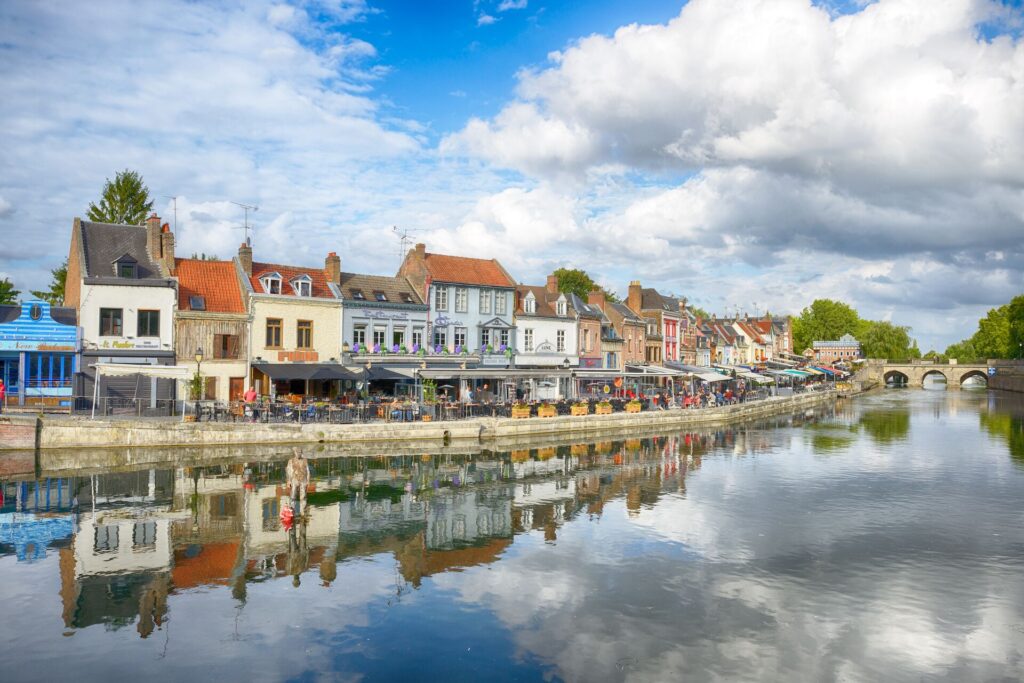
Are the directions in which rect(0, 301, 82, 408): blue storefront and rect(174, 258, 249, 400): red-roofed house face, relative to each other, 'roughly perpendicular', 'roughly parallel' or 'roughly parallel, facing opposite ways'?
roughly parallel

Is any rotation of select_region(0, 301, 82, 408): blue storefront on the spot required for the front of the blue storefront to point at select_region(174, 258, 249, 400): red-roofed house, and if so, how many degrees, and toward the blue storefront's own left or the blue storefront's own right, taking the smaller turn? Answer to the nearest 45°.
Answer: approximately 90° to the blue storefront's own left

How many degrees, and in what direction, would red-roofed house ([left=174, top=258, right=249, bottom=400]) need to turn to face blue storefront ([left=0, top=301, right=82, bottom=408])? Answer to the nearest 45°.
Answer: approximately 90° to its right

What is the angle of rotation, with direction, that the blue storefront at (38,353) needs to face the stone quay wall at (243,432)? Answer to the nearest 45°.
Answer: approximately 45° to its left

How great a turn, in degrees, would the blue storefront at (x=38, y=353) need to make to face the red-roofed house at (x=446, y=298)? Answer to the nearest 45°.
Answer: approximately 90° to its left

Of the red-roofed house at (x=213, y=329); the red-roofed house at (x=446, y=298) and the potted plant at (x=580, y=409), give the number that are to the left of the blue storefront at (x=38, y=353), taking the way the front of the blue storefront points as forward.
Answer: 3

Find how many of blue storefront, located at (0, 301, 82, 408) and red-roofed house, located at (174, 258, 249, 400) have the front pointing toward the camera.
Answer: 2

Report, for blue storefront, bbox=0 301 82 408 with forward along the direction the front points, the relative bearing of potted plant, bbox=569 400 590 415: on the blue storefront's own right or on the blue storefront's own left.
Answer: on the blue storefront's own left

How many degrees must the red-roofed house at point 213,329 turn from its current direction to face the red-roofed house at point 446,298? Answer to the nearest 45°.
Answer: approximately 90° to its left

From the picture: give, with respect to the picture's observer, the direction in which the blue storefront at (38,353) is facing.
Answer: facing the viewer
